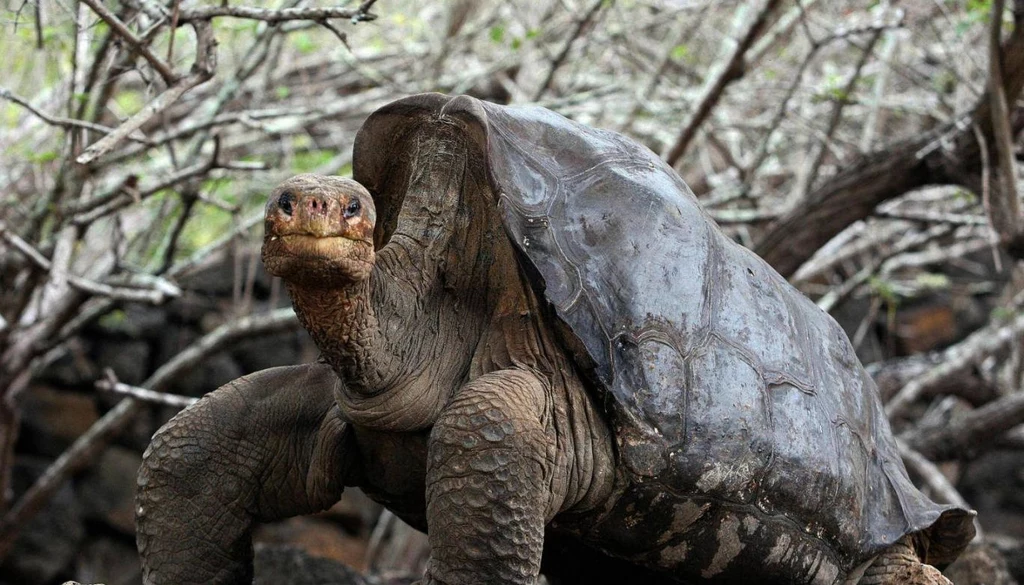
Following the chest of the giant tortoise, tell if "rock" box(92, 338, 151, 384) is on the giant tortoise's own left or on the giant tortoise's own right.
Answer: on the giant tortoise's own right

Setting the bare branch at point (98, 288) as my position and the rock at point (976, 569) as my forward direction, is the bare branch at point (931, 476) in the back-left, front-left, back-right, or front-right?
front-left

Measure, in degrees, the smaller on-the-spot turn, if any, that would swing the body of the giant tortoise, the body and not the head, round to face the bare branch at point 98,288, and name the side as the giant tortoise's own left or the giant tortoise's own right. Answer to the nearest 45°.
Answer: approximately 90° to the giant tortoise's own right

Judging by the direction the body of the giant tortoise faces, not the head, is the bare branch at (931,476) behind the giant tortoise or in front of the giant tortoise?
behind

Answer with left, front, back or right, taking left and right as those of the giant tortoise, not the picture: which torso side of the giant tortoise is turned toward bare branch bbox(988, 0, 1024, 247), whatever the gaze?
back

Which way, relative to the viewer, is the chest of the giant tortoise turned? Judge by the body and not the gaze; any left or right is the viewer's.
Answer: facing the viewer and to the left of the viewer

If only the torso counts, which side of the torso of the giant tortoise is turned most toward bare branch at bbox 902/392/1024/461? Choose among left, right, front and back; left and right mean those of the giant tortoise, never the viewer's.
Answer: back

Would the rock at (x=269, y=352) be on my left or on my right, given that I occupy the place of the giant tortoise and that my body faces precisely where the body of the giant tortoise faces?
on my right

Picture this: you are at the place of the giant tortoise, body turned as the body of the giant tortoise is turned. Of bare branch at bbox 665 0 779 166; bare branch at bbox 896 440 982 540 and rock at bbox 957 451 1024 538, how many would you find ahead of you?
0

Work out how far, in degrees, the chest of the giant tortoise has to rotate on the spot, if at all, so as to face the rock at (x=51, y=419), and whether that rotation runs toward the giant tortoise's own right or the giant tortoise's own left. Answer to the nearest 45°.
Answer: approximately 90° to the giant tortoise's own right
